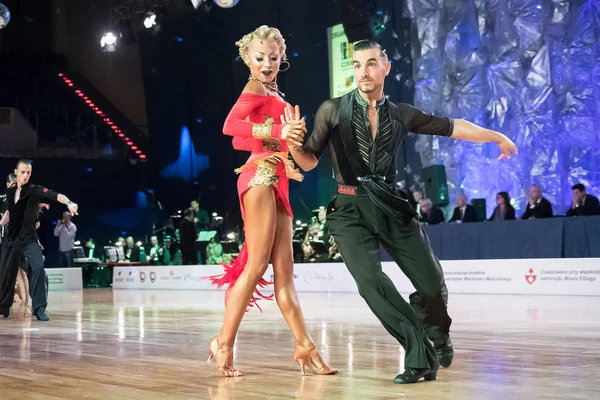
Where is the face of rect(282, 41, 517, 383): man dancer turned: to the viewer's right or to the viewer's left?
to the viewer's left

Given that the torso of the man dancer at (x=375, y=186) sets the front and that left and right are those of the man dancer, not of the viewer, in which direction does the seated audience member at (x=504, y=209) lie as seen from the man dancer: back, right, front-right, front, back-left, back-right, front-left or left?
back

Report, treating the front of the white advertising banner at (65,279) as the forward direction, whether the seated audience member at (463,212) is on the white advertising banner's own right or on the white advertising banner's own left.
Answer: on the white advertising banner's own left

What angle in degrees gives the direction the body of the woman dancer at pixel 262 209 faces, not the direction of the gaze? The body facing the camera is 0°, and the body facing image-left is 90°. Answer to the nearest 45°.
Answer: approximately 315°

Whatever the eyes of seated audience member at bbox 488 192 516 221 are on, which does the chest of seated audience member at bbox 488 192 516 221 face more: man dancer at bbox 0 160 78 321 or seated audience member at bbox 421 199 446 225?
the man dancer

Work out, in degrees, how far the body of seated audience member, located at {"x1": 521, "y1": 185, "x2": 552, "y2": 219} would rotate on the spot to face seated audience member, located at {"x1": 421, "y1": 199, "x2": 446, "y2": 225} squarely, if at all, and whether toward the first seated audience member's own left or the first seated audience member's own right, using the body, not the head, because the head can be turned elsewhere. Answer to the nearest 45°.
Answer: approximately 90° to the first seated audience member's own right

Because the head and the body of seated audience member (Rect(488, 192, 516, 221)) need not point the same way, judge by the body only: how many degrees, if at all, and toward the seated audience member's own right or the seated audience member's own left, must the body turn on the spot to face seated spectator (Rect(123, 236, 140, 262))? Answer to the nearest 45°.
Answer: approximately 90° to the seated audience member's own right

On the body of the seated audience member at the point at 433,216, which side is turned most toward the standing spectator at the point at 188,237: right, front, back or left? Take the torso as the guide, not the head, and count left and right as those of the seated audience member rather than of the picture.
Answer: right
